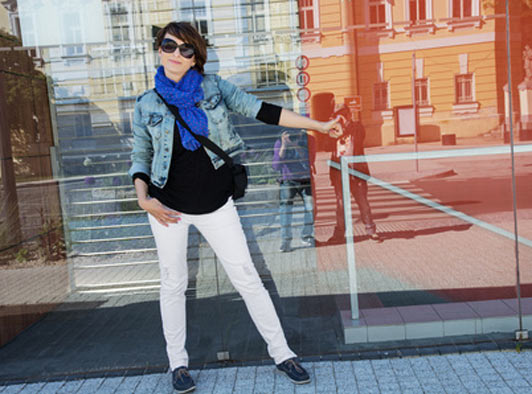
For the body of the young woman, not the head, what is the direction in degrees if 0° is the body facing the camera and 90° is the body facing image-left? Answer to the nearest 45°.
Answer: approximately 0°
